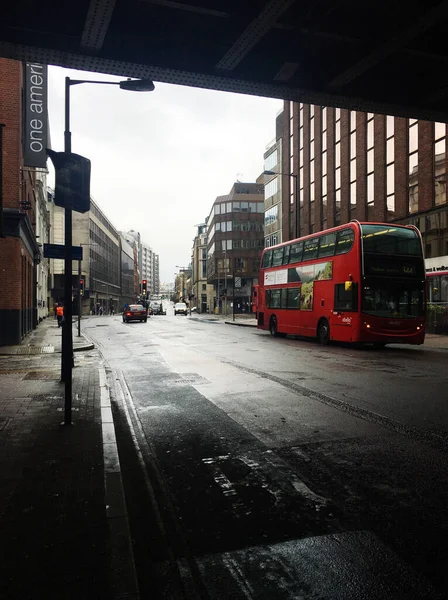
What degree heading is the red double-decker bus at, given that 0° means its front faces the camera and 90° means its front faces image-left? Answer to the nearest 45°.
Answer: approximately 315°

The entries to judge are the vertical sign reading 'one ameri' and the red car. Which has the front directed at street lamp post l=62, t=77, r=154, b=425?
the vertical sign reading 'one ameri'

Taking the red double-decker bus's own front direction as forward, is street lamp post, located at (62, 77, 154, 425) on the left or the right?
on its right

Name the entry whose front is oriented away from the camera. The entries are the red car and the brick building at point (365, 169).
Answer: the red car

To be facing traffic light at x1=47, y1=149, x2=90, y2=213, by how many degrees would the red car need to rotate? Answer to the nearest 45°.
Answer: approximately 180°

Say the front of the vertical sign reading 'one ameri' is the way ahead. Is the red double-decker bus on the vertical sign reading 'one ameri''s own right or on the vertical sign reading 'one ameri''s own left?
on the vertical sign reading 'one ameri''s own left

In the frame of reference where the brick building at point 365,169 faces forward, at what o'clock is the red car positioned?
The red car is roughly at 2 o'clock from the brick building.

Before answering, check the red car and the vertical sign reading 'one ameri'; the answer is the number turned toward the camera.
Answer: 1

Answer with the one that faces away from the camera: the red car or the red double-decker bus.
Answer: the red car

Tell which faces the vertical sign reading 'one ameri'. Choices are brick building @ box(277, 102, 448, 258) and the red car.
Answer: the brick building

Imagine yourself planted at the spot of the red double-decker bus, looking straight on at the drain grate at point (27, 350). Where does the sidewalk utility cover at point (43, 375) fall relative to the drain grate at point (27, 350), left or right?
left

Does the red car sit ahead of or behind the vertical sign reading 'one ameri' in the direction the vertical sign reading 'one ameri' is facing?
behind

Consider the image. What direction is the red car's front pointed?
away from the camera

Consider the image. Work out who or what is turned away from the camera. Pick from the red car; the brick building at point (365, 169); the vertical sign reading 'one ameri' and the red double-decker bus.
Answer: the red car
